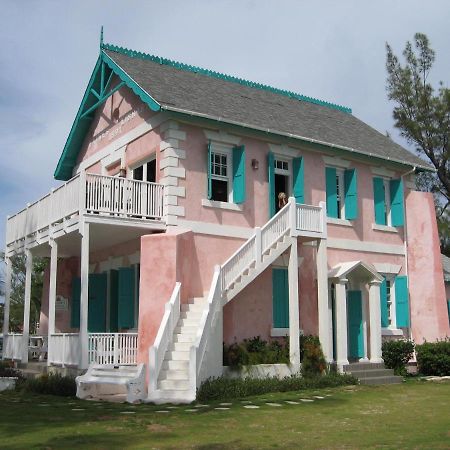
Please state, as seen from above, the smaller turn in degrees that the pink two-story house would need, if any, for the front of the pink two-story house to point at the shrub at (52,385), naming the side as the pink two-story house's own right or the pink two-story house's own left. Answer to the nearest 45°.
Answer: approximately 90° to the pink two-story house's own right

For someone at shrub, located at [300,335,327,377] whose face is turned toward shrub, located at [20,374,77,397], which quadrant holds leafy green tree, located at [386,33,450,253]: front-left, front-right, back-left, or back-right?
back-right

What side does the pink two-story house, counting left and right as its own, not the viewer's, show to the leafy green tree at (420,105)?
left

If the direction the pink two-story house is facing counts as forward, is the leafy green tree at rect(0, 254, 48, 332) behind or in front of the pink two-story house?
behind

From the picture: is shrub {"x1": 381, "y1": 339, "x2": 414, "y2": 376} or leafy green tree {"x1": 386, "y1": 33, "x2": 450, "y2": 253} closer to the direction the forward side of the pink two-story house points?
the shrub

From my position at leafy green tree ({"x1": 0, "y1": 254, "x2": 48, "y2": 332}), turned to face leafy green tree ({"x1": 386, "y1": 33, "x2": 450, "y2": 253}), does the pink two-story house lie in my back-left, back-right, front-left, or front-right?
front-right

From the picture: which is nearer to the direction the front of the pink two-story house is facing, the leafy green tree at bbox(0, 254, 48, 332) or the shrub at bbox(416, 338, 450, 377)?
the shrub

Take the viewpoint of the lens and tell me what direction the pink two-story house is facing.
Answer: facing the viewer and to the right of the viewer

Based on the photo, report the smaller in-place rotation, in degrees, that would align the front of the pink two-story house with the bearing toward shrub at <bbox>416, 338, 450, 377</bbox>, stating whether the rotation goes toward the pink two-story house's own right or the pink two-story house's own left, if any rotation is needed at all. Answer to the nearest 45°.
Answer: approximately 45° to the pink two-story house's own left
